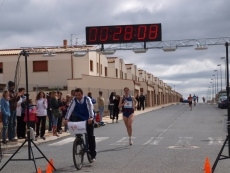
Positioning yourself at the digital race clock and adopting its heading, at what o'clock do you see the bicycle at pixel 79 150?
The bicycle is roughly at 12 o'clock from the digital race clock.

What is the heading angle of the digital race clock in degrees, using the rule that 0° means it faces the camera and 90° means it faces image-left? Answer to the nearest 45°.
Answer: approximately 0°
